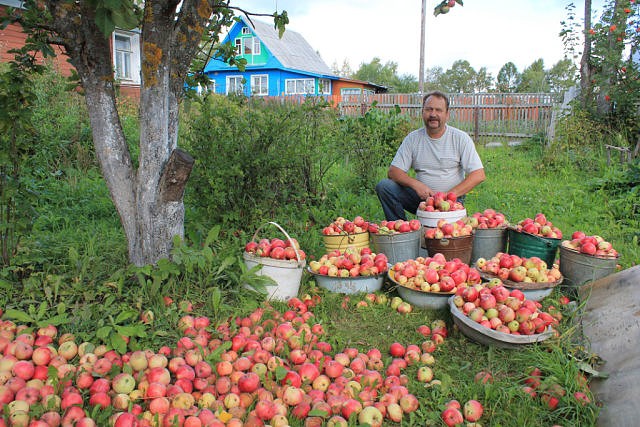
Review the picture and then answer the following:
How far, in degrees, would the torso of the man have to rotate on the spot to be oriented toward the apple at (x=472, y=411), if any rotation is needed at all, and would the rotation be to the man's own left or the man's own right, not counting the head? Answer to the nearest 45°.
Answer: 0° — they already face it

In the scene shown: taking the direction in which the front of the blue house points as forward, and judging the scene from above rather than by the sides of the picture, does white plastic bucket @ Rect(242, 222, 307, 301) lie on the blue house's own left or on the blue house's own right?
on the blue house's own left

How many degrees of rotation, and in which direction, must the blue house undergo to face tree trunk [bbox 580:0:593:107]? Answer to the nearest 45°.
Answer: approximately 45° to its left

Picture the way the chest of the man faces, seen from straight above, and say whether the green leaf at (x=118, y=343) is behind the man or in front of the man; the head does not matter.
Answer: in front

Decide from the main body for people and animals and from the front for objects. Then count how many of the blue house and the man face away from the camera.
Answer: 0

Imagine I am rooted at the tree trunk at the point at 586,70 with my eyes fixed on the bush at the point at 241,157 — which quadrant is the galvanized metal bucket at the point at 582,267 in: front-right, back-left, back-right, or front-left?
front-left

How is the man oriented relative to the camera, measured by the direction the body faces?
toward the camera

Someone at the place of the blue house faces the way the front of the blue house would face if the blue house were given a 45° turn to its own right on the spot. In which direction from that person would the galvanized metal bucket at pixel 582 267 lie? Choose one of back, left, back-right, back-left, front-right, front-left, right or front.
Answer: left

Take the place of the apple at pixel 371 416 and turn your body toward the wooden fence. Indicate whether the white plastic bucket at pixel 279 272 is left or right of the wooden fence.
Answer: left

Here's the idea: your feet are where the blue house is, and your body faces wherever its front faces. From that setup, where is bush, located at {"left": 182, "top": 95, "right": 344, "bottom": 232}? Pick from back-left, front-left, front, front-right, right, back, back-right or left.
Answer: front-left

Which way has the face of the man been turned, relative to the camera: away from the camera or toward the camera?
toward the camera

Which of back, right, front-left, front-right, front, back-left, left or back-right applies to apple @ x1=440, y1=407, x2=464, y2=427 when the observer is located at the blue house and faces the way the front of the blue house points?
front-left

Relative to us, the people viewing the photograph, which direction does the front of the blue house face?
facing the viewer and to the left of the viewer

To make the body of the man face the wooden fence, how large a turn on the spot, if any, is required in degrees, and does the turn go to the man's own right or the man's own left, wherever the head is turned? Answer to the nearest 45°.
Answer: approximately 180°

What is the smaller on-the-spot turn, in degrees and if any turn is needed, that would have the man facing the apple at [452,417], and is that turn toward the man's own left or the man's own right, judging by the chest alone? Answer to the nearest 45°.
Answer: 0° — they already face it
